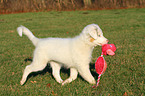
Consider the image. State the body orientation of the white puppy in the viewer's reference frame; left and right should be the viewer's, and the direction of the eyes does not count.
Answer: facing to the right of the viewer
